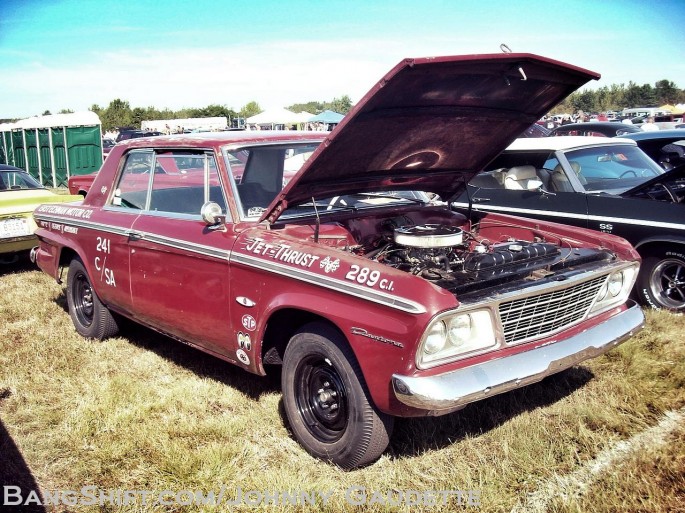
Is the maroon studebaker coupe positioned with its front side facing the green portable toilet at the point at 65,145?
no

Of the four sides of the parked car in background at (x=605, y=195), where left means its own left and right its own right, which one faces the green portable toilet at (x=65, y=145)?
back

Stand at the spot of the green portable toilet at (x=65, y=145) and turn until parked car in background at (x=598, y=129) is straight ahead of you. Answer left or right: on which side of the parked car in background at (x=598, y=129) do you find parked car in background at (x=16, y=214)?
right

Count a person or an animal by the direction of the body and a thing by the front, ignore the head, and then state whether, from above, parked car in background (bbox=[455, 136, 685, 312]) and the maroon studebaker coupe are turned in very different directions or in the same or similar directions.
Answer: same or similar directions

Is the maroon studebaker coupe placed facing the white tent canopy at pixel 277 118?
no

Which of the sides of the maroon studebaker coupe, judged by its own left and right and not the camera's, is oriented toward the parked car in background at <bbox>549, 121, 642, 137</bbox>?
left

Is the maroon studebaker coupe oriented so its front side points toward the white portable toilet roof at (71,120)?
no

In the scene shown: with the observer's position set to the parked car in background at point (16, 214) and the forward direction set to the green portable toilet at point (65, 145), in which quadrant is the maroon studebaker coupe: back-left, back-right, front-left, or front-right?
back-right

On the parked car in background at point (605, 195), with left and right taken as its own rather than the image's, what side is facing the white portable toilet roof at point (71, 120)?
back

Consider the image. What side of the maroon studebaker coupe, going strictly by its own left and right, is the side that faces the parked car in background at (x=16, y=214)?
back

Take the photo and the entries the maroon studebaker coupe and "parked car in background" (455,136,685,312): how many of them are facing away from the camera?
0

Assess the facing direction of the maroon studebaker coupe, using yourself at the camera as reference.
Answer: facing the viewer and to the right of the viewer

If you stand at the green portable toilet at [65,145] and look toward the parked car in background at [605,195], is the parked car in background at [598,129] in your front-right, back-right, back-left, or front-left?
front-left

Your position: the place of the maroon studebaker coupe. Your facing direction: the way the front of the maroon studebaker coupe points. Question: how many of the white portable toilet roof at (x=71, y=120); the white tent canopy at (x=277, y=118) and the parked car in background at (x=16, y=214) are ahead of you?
0

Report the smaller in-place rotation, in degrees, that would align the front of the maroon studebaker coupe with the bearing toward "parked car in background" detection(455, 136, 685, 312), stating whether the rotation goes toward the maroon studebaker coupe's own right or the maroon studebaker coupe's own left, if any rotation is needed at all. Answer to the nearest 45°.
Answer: approximately 90° to the maroon studebaker coupe's own left
